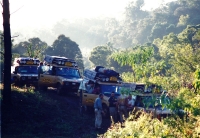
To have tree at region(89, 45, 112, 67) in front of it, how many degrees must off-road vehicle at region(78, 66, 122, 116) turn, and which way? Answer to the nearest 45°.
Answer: approximately 135° to its left

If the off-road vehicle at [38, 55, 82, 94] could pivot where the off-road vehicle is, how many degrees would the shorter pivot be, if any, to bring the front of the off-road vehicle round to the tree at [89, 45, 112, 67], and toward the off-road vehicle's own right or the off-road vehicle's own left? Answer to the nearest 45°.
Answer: approximately 135° to the off-road vehicle's own left

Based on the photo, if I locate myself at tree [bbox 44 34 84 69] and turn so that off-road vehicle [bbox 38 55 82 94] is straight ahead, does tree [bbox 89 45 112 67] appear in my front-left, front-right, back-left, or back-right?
back-left

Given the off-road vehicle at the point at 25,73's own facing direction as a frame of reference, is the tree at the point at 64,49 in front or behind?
behind

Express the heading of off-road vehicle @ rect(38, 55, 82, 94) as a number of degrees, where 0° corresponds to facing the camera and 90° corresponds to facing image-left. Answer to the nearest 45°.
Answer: approximately 315°

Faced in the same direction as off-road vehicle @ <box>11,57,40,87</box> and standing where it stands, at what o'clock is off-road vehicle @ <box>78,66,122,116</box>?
off-road vehicle @ <box>78,66,122,116</box> is roughly at 11 o'clock from off-road vehicle @ <box>11,57,40,87</box>.

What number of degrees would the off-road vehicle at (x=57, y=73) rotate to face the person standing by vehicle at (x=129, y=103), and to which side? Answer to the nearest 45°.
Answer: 0° — it already faces them

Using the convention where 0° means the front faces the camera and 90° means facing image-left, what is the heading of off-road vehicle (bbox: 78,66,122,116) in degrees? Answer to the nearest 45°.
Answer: approximately 315°
